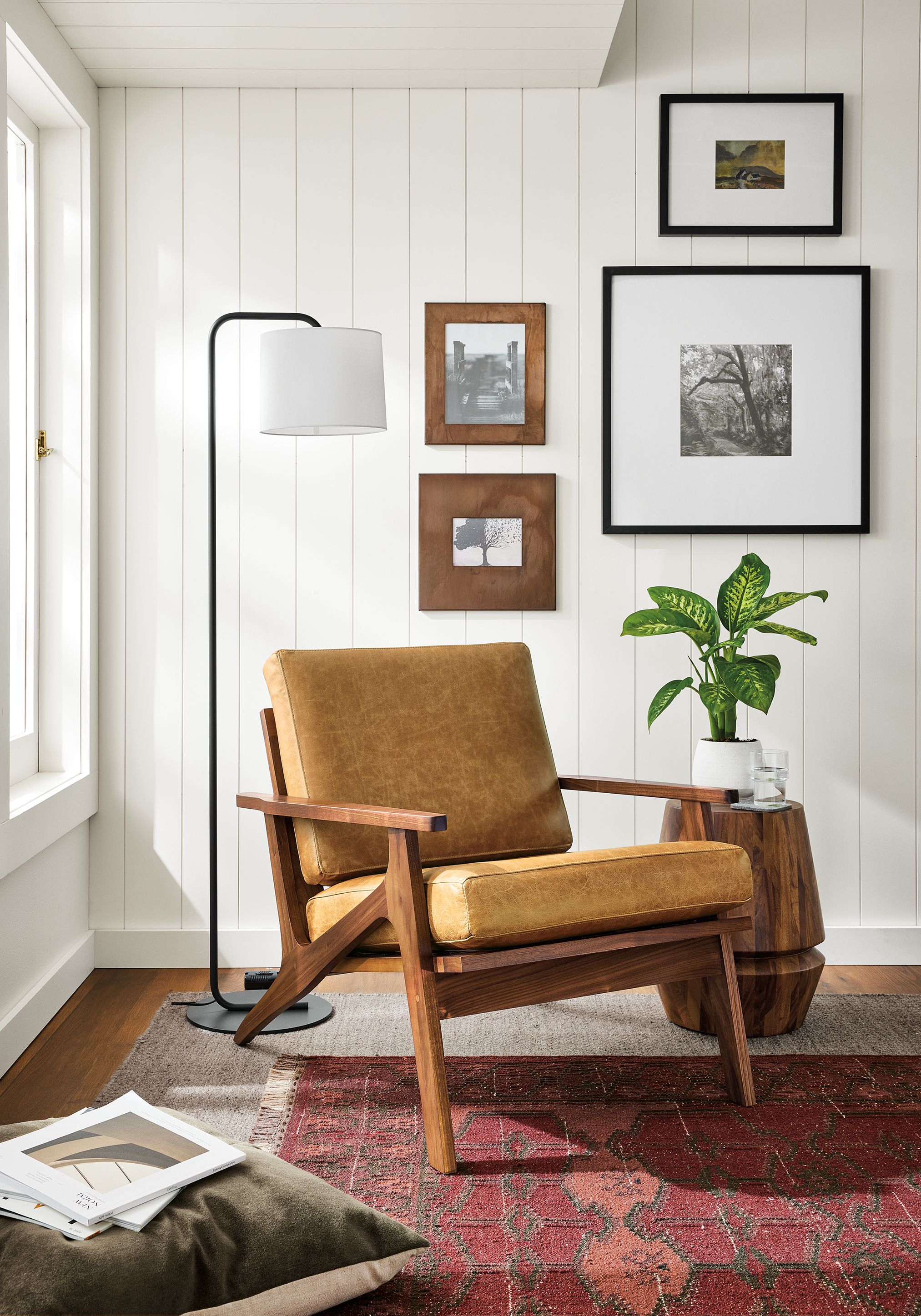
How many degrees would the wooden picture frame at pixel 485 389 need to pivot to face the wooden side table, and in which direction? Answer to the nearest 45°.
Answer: approximately 45° to its left

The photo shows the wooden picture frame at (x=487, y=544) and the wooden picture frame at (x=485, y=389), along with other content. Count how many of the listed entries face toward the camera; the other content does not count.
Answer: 2

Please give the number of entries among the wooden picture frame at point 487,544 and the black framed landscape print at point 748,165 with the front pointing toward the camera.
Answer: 2

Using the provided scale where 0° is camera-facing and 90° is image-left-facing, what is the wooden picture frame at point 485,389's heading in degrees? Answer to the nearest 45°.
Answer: approximately 0°
